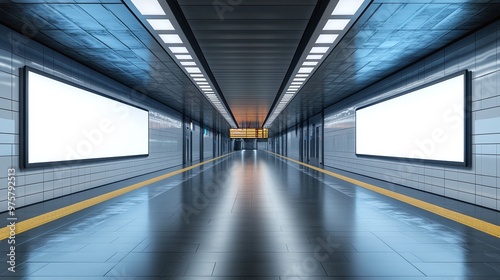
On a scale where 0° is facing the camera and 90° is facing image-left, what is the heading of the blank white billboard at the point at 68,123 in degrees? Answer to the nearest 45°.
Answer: approximately 315°

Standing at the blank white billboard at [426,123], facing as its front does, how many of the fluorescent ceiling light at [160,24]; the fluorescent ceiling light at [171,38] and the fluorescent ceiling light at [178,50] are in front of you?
3

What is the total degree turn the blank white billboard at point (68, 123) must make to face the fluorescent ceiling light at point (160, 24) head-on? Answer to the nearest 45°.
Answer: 0° — it already faces it

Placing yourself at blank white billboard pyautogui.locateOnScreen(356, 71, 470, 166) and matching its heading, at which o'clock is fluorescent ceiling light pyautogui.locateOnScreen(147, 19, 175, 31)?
The fluorescent ceiling light is roughly at 12 o'clock from the blank white billboard.

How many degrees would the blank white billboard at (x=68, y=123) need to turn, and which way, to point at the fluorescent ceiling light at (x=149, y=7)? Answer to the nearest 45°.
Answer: approximately 45° to its right

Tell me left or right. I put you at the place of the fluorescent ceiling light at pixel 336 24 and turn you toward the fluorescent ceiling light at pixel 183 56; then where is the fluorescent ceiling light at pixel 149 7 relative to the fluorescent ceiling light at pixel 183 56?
left

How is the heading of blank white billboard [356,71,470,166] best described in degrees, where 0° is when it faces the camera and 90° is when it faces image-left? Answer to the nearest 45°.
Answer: approximately 45°
